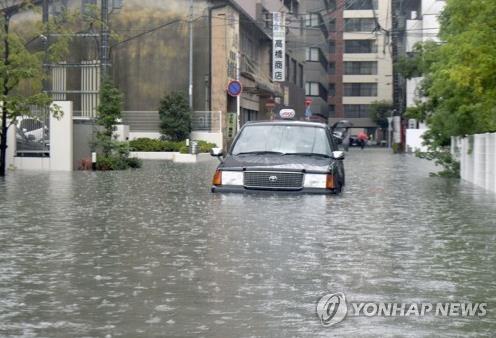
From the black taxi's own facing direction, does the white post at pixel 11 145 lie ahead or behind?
behind

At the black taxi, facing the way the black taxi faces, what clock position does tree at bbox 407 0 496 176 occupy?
The tree is roughly at 8 o'clock from the black taxi.

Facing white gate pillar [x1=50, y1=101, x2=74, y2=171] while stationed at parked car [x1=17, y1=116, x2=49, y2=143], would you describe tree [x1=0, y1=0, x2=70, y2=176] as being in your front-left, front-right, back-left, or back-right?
front-right

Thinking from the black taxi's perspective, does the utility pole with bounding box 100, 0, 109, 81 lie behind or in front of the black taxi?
behind

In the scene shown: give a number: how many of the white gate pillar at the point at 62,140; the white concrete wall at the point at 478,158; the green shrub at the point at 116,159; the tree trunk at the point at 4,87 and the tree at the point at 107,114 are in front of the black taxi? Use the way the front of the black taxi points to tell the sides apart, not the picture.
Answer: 0

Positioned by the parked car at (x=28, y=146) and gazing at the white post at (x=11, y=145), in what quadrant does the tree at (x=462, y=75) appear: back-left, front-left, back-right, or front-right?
back-left

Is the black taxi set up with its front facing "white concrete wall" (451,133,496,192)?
no

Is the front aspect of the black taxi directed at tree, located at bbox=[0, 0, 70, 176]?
no

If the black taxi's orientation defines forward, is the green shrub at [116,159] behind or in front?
behind

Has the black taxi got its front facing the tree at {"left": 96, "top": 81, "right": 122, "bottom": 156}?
no

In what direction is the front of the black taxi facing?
toward the camera

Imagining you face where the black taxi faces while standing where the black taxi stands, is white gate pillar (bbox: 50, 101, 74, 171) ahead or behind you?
behind
